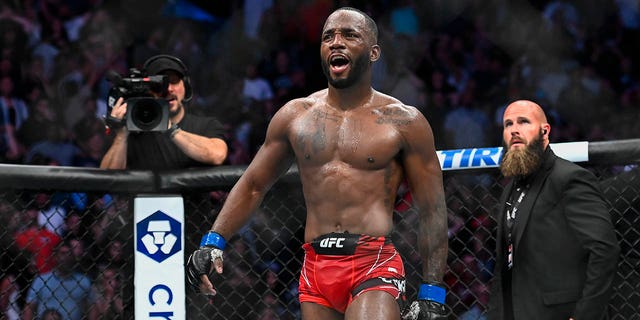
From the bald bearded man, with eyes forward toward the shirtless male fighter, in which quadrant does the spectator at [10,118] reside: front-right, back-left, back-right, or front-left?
front-right

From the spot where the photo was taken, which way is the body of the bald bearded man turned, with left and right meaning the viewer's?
facing the viewer and to the left of the viewer

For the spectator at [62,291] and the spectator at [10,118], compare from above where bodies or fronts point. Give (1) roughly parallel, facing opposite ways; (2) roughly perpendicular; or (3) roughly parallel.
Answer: roughly parallel

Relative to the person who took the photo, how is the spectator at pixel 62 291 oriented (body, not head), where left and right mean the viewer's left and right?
facing the viewer

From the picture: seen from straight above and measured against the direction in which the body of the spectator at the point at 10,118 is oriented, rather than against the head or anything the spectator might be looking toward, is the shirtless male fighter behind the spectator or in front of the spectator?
in front

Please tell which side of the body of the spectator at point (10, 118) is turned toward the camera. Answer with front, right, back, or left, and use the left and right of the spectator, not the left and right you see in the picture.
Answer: front

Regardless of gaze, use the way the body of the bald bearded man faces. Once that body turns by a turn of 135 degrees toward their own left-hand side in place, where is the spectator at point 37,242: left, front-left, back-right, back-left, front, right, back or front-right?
back

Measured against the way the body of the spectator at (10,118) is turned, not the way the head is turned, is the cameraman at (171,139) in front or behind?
in front

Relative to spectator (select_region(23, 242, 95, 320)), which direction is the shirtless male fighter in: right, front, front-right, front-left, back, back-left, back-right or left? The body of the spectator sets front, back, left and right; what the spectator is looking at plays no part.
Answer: front-left

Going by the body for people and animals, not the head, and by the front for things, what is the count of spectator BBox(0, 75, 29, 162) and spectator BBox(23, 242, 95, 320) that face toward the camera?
2
